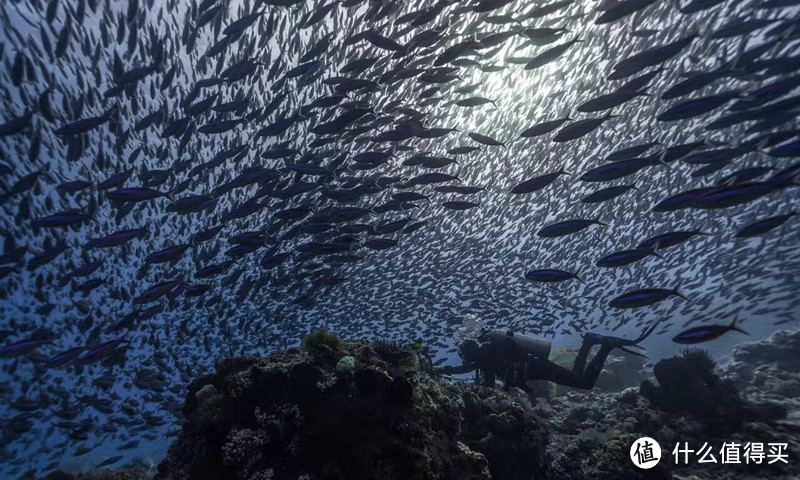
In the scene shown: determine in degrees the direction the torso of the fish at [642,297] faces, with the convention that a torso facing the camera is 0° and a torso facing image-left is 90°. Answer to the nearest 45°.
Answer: approximately 90°

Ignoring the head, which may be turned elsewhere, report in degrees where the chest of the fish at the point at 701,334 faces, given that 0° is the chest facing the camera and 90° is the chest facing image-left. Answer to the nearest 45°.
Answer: approximately 90°

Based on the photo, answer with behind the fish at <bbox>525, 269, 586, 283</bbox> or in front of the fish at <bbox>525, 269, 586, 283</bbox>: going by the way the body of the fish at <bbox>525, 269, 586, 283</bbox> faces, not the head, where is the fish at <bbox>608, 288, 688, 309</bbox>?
behind

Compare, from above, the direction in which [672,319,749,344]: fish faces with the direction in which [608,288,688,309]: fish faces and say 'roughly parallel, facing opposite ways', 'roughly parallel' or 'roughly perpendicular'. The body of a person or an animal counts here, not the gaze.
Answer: roughly parallel

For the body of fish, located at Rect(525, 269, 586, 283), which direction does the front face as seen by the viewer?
to the viewer's left

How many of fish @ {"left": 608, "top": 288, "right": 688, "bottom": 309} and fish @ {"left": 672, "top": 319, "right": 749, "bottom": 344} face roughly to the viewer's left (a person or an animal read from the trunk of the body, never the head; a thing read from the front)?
2

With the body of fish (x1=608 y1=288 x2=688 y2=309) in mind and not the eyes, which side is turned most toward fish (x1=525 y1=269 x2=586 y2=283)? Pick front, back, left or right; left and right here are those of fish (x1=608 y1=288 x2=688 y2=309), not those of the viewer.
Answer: front

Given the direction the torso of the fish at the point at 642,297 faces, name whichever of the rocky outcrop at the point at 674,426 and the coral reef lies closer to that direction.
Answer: the coral reef
